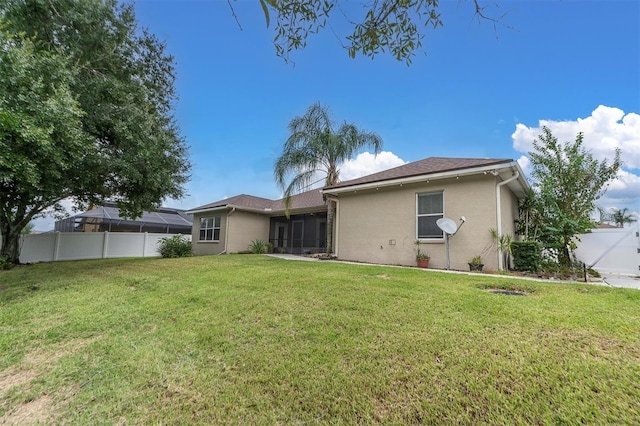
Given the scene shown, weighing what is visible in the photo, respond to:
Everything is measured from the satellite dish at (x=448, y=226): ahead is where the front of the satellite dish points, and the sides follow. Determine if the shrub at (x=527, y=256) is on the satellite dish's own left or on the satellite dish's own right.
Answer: on the satellite dish's own left

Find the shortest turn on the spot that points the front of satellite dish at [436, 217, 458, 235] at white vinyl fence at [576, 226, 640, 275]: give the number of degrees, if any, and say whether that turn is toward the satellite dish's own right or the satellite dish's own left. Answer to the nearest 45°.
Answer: approximately 90° to the satellite dish's own left
